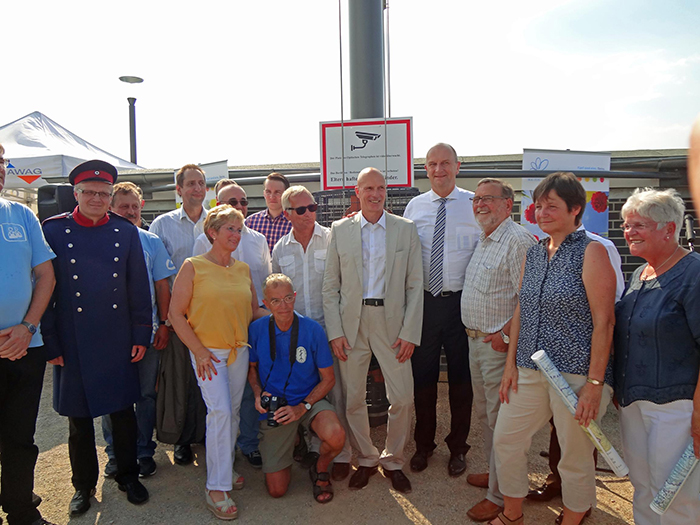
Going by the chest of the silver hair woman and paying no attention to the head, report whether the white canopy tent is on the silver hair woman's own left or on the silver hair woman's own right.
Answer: on the silver hair woman's own right

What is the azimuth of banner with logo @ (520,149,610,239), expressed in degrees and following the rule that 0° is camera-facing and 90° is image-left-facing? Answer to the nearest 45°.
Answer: approximately 0°

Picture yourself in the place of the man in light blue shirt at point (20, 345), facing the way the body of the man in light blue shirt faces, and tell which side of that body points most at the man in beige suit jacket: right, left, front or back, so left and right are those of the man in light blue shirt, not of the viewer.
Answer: left

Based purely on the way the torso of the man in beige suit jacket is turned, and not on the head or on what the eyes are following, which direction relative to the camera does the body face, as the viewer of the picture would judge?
toward the camera

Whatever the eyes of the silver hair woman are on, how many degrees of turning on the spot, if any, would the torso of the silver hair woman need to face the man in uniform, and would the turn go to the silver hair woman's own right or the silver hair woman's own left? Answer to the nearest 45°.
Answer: approximately 45° to the silver hair woman's own right

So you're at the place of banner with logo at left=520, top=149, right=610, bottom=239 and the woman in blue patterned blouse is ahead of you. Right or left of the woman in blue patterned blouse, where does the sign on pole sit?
right

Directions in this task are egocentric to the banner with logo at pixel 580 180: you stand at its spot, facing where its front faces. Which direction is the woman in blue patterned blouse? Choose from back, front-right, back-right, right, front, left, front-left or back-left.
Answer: front

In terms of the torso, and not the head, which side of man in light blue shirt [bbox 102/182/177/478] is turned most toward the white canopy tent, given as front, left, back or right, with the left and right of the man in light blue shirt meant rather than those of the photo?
back

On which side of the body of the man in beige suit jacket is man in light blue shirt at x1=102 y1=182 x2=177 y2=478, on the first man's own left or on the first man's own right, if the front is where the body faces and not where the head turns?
on the first man's own right

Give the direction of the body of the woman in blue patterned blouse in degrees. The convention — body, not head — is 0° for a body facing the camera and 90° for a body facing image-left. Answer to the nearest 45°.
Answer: approximately 45°

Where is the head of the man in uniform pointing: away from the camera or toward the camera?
toward the camera

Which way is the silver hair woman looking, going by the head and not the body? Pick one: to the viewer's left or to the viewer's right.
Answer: to the viewer's left

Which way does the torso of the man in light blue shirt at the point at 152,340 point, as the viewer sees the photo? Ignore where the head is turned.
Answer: toward the camera
